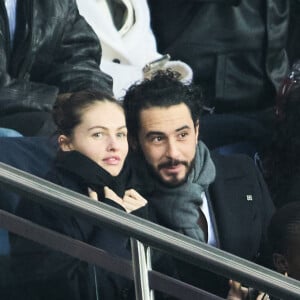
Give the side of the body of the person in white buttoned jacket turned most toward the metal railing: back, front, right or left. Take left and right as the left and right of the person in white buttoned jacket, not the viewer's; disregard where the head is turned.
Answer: front

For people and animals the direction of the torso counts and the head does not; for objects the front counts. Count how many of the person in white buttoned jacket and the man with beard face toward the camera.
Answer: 2

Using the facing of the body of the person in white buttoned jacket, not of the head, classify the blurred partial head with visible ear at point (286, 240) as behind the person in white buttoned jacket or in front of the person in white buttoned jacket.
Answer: in front

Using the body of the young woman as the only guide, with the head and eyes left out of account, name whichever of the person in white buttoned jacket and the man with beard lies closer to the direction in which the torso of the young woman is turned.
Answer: the man with beard

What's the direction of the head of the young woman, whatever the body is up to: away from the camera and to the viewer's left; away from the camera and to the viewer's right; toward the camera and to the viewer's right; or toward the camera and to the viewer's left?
toward the camera and to the viewer's right

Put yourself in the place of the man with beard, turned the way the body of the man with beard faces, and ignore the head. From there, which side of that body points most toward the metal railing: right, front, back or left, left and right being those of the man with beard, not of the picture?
front

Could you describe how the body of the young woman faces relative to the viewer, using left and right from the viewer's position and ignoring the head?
facing the viewer and to the right of the viewer

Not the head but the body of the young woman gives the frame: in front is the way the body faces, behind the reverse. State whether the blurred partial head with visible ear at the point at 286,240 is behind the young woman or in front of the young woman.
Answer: in front
